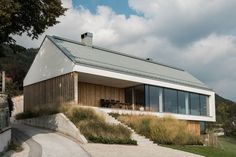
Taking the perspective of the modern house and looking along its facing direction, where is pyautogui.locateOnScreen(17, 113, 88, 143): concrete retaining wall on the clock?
The concrete retaining wall is roughly at 2 o'clock from the modern house.

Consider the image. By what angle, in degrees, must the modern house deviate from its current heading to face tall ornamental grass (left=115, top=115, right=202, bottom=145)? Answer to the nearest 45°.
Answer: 0° — it already faces it

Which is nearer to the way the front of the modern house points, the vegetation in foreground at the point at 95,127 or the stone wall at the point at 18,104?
the vegetation in foreground

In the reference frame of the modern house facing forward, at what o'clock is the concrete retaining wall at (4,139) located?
The concrete retaining wall is roughly at 2 o'clock from the modern house.

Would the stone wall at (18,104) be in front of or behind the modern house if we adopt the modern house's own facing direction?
behind

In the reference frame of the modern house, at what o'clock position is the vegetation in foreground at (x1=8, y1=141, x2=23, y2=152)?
The vegetation in foreground is roughly at 2 o'clock from the modern house.

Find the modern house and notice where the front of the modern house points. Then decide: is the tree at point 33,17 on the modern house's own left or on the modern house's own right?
on the modern house's own right

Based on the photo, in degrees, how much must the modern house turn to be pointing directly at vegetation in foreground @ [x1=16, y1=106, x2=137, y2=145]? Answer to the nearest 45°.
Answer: approximately 45° to its right

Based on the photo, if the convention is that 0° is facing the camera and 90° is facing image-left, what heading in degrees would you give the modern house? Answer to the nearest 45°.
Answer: approximately 315°
